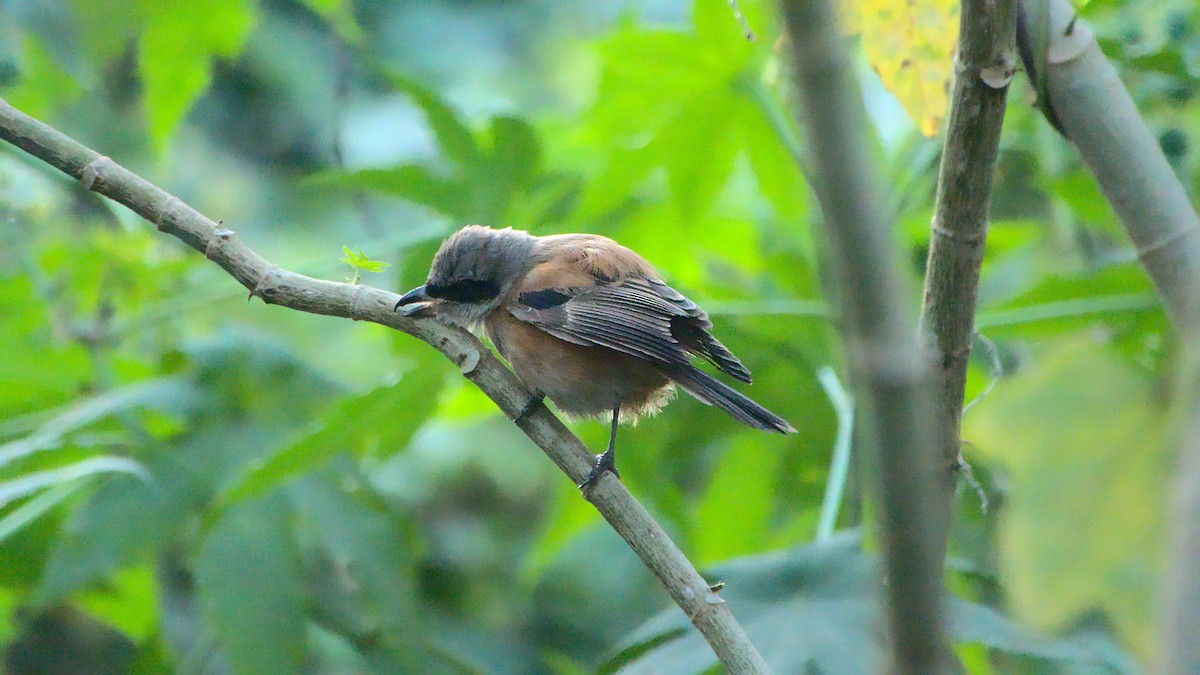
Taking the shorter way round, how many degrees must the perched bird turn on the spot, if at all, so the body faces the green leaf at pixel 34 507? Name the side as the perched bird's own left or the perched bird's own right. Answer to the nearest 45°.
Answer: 0° — it already faces it

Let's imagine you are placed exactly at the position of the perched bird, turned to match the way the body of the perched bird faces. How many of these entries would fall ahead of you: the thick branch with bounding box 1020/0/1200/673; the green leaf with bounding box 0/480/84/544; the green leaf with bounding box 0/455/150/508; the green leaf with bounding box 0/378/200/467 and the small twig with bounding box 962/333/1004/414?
3

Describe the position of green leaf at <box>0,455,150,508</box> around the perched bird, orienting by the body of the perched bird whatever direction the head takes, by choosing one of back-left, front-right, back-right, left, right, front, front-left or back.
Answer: front

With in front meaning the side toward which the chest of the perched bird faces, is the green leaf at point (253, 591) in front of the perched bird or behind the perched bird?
in front

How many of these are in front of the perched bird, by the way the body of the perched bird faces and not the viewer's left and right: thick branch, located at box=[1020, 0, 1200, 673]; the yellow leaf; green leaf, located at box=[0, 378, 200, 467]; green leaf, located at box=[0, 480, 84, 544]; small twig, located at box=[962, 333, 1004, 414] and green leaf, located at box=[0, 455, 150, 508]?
3

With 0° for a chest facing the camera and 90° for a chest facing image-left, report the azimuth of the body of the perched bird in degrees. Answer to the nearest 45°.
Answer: approximately 90°

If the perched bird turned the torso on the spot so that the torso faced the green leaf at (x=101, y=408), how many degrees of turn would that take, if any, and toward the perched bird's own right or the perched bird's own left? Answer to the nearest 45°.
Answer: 0° — it already faces it

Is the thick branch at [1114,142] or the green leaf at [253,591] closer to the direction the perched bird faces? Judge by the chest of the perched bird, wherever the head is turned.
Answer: the green leaf

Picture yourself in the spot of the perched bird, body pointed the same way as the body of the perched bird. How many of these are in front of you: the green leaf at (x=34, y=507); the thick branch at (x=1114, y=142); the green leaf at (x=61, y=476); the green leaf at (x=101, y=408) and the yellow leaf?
3
